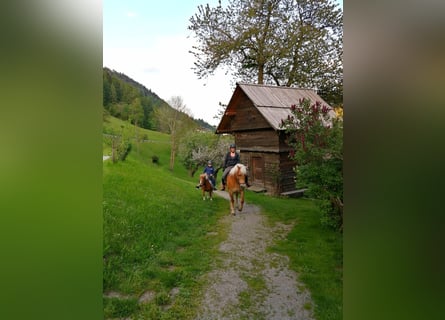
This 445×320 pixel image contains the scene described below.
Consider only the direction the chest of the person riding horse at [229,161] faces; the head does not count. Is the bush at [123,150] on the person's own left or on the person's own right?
on the person's own right

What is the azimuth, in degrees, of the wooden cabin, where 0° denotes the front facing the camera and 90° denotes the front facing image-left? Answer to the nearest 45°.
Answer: approximately 45°

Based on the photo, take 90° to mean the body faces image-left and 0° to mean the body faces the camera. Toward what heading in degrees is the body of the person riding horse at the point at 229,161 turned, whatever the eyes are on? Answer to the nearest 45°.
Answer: approximately 0°

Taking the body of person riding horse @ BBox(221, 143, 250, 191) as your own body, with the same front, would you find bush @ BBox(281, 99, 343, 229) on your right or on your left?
on your left

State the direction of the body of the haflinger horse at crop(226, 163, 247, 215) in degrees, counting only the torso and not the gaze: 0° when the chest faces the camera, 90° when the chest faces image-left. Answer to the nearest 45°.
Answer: approximately 0°

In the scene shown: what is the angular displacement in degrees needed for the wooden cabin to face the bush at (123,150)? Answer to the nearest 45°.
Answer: approximately 45° to its right
